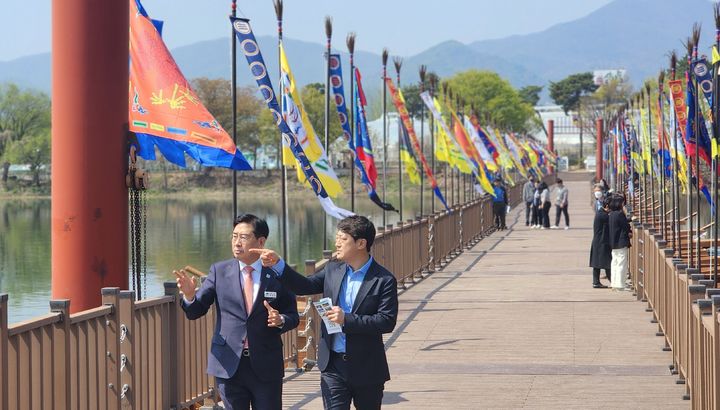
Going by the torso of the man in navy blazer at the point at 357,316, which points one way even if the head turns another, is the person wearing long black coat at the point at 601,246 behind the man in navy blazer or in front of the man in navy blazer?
behind

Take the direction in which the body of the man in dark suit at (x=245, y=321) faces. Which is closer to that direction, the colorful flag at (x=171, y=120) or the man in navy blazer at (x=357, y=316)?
the man in navy blazer

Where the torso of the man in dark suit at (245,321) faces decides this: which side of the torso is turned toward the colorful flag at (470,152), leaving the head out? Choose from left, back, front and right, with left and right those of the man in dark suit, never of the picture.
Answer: back

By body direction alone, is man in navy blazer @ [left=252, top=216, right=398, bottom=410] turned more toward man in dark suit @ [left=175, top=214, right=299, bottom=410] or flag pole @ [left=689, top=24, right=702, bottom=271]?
the man in dark suit

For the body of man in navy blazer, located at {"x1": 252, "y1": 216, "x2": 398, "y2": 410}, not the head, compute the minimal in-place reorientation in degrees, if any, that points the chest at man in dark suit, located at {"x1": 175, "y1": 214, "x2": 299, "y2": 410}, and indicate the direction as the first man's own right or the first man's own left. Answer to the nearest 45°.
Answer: approximately 45° to the first man's own right

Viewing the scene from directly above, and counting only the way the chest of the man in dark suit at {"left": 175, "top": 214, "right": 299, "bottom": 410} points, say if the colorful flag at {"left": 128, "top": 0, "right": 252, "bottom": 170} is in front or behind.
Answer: behind

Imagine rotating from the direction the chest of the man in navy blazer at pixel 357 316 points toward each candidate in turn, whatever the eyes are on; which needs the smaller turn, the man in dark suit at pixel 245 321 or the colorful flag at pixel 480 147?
the man in dark suit

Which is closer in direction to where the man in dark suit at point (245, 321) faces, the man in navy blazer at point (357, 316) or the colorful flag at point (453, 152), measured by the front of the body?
the man in navy blazer

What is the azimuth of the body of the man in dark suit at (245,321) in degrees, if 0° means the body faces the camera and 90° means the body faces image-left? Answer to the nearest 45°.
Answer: approximately 0°

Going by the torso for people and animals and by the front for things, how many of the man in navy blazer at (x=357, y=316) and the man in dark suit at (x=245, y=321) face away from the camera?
0

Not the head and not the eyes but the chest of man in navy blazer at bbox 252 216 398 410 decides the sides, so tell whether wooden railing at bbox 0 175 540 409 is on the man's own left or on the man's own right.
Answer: on the man's own right

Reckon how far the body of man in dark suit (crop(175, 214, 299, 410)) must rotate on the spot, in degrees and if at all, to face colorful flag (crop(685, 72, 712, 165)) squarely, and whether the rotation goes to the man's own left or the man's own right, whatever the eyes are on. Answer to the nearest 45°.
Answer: approximately 135° to the man's own left

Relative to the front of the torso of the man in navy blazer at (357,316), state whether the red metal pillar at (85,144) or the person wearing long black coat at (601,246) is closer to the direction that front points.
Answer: the red metal pillar
